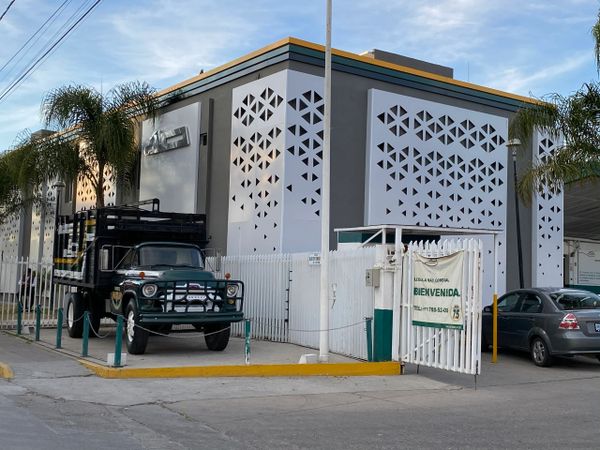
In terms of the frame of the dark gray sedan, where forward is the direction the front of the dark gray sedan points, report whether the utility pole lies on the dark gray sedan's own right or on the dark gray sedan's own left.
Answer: on the dark gray sedan's own left

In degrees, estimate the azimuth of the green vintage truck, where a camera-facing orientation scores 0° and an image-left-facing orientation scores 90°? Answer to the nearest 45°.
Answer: approximately 315°

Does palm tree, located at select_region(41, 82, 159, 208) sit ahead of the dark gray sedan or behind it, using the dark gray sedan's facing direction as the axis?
ahead

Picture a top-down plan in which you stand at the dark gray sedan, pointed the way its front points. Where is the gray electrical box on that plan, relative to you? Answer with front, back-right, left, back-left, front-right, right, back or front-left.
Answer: left

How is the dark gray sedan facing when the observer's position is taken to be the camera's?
facing away from the viewer and to the left of the viewer

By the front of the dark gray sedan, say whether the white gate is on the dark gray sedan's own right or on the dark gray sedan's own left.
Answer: on the dark gray sedan's own left

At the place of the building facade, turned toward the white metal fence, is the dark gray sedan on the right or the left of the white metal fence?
left

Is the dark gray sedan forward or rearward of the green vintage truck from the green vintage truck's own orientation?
forward

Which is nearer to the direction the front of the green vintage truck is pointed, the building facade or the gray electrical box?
the gray electrical box
